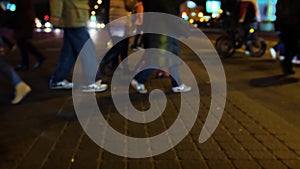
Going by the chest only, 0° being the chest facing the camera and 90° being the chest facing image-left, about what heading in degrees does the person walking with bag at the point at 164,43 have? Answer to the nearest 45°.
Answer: approximately 270°

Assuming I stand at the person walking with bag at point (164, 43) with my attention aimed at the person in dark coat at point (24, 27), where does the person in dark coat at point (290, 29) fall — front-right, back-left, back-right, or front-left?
back-right

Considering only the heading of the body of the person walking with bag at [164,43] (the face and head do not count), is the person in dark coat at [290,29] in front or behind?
in front

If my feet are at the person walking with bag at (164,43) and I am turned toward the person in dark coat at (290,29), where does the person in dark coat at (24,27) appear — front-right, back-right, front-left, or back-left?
back-left

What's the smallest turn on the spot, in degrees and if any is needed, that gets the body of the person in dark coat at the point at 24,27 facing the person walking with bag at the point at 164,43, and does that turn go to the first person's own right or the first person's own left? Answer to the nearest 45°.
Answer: approximately 135° to the first person's own left

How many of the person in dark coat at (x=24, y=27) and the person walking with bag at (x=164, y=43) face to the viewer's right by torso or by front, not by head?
1

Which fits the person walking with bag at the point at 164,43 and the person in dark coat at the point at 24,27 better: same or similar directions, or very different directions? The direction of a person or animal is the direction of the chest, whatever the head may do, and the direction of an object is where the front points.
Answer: very different directions

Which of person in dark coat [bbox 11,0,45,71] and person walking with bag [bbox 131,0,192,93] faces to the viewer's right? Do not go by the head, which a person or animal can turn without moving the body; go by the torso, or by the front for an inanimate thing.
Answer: the person walking with bag

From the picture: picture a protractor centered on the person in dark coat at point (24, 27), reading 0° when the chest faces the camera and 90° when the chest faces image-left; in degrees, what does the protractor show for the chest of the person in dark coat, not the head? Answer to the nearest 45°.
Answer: approximately 90°

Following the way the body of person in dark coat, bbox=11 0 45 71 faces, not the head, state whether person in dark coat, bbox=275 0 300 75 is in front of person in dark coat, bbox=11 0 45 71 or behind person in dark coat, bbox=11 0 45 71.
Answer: behind
